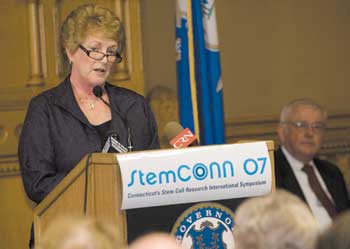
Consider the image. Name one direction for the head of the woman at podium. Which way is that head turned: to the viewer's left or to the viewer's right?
to the viewer's right

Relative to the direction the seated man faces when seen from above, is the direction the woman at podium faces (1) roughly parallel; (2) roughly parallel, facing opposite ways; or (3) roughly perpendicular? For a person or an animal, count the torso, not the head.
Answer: roughly parallel

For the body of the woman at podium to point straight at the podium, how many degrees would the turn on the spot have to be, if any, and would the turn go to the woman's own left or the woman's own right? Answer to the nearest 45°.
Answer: approximately 45° to the woman's own right

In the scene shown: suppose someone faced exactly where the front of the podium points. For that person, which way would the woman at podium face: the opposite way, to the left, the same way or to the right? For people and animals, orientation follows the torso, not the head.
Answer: the same way

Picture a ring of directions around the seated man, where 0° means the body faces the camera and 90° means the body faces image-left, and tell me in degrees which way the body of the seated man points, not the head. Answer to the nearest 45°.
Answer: approximately 315°

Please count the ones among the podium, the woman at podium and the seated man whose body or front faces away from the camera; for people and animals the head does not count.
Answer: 0

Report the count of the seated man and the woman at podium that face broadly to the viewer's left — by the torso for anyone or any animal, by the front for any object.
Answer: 0

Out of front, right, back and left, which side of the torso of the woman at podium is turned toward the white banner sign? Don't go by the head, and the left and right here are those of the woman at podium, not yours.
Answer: front

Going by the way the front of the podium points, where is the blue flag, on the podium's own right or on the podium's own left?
on the podium's own left

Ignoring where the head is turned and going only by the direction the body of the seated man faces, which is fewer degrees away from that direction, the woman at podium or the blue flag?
the woman at podium

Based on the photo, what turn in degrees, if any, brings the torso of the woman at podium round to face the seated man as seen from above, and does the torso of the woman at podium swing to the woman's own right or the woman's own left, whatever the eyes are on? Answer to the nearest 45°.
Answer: approximately 90° to the woman's own left
